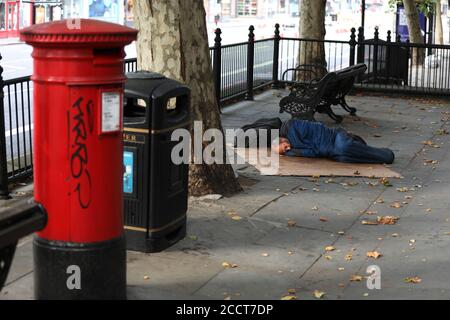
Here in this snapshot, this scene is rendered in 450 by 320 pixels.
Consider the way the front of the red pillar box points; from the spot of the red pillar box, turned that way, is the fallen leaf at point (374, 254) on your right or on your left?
on your left

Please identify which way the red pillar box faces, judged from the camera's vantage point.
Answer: facing the viewer and to the right of the viewer

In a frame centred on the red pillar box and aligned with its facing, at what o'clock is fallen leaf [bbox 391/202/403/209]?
The fallen leaf is roughly at 9 o'clock from the red pillar box.

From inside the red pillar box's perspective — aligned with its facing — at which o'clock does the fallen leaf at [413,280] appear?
The fallen leaf is roughly at 10 o'clock from the red pillar box.

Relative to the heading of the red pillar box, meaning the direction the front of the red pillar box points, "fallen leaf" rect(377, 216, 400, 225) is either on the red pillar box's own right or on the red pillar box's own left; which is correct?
on the red pillar box's own left

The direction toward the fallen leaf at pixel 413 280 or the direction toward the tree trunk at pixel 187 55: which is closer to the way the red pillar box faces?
the fallen leaf

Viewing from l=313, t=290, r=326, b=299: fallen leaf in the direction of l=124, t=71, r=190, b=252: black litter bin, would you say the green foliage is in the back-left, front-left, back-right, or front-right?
front-right

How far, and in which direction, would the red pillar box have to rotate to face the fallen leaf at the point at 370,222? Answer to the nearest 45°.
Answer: approximately 90° to its left

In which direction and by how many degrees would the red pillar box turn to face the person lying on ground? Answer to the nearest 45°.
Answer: approximately 90° to its left

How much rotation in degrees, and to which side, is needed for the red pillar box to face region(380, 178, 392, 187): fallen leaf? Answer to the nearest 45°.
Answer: approximately 90° to its left

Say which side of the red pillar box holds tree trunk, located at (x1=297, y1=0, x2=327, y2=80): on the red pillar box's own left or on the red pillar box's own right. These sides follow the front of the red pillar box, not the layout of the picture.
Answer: on the red pillar box's own left
